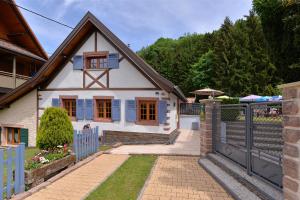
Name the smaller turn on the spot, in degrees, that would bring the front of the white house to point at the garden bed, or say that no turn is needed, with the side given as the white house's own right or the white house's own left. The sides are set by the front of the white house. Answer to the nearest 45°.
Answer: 0° — it already faces it

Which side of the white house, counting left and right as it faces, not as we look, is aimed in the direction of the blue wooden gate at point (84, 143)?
front

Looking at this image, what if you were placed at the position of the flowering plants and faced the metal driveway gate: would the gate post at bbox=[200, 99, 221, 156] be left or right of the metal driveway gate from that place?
left

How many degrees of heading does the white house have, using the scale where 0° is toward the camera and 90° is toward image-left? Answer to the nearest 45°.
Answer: approximately 0°

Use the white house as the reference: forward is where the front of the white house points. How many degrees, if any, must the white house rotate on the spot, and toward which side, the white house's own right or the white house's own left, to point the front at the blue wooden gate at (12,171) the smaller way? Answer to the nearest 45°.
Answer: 0° — it already faces it

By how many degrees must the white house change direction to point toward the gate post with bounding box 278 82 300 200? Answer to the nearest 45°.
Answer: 0° — it already faces it

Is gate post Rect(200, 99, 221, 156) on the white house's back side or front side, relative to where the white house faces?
on the front side

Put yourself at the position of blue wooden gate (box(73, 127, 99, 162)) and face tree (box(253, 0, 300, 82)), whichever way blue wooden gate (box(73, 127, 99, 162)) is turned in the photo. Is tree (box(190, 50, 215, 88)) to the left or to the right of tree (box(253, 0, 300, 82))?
left

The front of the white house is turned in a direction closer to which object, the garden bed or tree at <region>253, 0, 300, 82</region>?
the garden bed

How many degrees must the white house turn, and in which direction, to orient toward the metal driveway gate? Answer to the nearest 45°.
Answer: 0° — it already faces it

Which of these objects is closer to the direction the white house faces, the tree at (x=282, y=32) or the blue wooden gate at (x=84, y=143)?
the blue wooden gate
